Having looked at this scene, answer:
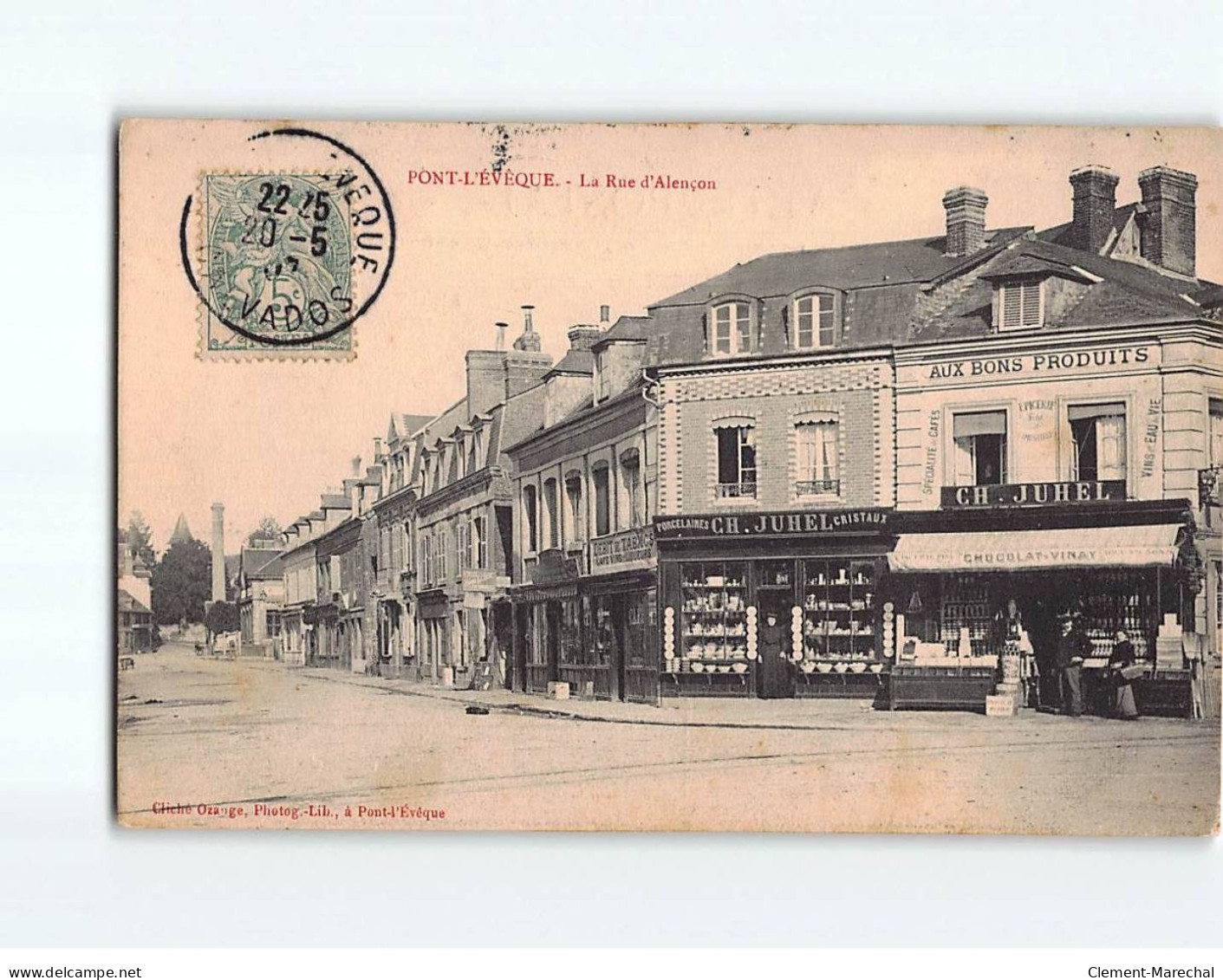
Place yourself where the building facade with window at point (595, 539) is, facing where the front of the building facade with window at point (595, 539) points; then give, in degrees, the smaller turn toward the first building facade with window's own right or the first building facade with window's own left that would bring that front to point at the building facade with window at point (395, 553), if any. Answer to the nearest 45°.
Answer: approximately 45° to the first building facade with window's own right

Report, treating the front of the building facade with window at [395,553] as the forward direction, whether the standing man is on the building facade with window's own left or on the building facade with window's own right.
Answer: on the building facade with window's own left

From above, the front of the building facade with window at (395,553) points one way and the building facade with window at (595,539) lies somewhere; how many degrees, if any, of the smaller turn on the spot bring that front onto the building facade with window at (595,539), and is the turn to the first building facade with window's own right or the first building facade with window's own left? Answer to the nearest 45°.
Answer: approximately 135° to the first building facade with window's own left

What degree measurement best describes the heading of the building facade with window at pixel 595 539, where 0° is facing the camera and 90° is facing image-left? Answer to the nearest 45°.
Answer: approximately 45°

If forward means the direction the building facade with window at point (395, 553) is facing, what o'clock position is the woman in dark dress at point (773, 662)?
The woman in dark dress is roughly at 8 o'clock from the building facade with window.

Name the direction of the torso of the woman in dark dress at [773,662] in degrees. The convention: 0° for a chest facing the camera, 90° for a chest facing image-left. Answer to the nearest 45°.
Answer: approximately 0°
